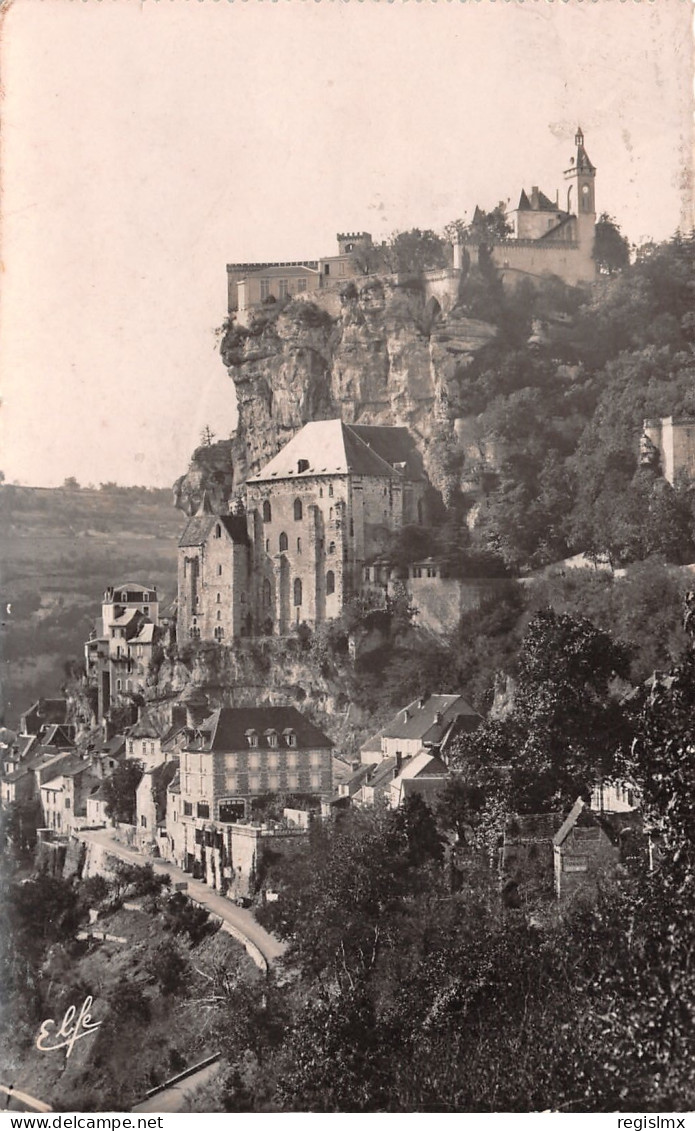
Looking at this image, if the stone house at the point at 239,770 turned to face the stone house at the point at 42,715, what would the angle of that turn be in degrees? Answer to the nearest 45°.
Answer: approximately 135° to its right

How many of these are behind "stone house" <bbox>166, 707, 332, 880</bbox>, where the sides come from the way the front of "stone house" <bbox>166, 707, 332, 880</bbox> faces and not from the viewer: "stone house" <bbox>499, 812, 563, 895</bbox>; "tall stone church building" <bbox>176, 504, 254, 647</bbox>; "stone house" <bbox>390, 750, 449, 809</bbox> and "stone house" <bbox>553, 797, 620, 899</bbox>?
1

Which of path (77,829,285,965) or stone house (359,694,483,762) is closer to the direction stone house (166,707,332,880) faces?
the path

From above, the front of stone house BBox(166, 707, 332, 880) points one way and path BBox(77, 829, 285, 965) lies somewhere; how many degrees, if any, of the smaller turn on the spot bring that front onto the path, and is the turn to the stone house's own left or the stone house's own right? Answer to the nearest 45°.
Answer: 0° — it already faces it

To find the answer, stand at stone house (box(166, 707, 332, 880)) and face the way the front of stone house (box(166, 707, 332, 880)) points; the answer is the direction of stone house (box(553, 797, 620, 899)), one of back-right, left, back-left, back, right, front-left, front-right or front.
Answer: front-left

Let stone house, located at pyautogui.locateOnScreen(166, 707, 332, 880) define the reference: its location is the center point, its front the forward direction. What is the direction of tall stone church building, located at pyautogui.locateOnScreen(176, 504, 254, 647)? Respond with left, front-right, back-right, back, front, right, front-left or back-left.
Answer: back

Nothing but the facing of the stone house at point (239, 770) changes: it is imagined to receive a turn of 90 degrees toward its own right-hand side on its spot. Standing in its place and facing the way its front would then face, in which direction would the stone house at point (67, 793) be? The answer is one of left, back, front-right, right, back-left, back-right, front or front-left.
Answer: front-right

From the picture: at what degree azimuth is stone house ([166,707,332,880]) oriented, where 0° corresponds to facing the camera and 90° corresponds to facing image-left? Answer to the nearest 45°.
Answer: approximately 0°

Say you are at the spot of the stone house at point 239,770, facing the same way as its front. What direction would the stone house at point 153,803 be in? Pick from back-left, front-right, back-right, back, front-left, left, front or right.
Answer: back-right

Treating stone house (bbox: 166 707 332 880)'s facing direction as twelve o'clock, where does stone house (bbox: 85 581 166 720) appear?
stone house (bbox: 85 581 166 720) is roughly at 5 o'clock from stone house (bbox: 166 707 332 880).
